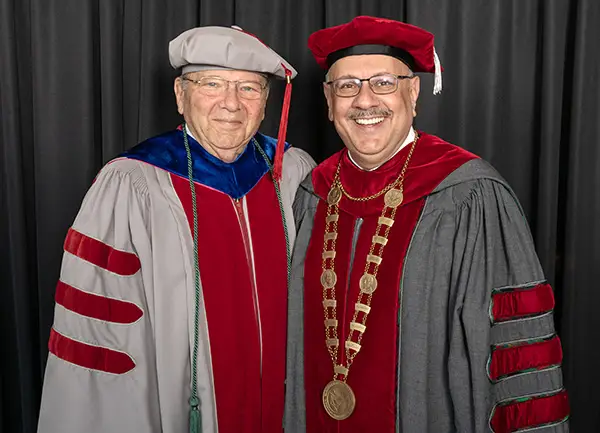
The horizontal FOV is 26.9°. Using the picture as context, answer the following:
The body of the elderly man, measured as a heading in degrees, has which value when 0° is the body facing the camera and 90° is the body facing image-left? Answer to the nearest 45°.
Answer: approximately 315°

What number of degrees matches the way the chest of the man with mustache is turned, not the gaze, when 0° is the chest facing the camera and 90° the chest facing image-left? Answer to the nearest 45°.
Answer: approximately 45°

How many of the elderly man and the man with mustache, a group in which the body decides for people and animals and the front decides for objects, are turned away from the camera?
0
